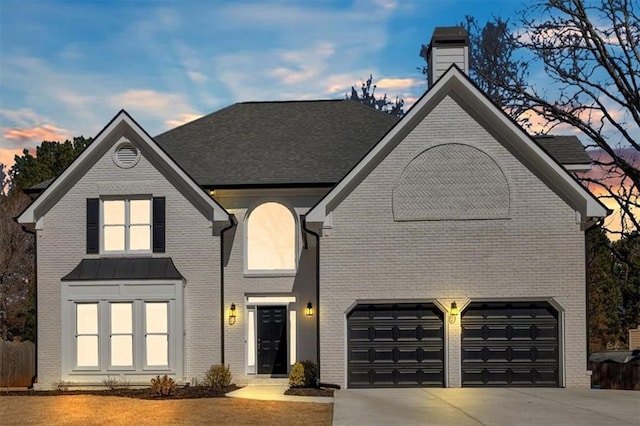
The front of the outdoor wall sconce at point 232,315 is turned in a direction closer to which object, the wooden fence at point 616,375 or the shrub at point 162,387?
the shrub

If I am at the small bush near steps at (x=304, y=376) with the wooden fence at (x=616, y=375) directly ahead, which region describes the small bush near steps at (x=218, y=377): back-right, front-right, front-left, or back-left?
back-left

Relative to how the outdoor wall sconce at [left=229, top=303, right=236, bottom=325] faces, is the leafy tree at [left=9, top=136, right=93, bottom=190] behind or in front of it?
behind

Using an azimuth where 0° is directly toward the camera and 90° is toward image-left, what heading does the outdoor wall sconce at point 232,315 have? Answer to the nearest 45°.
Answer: approximately 0°

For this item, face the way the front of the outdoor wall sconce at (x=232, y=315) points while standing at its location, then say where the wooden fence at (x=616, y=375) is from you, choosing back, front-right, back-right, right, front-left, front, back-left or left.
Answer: left
